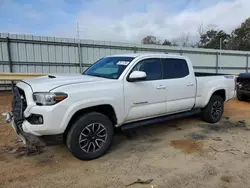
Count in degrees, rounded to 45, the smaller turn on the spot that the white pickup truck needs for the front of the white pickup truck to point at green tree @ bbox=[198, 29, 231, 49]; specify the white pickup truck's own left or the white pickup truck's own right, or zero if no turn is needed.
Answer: approximately 180°

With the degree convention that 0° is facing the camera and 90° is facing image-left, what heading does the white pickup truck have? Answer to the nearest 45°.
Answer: approximately 45°

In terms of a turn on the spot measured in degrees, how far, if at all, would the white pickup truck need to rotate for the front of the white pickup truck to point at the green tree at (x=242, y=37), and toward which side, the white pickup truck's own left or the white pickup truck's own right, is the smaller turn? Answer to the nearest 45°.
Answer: approximately 180°
